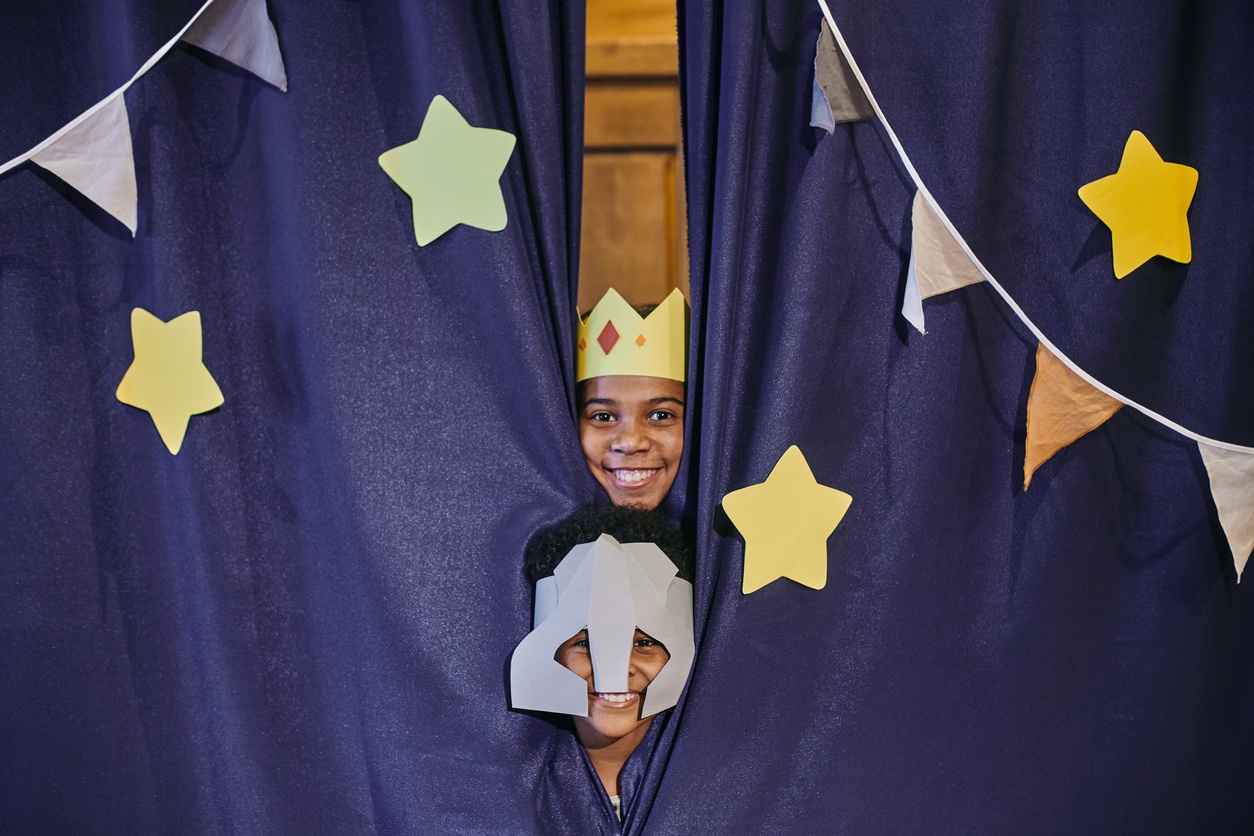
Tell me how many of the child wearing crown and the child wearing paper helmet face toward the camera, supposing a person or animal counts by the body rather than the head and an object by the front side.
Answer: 2

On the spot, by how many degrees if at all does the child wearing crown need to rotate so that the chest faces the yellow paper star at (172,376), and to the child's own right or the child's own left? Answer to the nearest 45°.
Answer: approximately 90° to the child's own right

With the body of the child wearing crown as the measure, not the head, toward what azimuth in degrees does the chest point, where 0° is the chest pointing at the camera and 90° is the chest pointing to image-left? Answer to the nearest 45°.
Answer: approximately 0°

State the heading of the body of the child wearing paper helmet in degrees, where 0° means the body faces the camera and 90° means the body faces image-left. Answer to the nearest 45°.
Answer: approximately 0°

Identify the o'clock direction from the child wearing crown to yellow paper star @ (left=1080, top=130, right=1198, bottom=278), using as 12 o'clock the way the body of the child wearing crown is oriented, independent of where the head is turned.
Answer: The yellow paper star is roughly at 9 o'clock from the child wearing crown.
